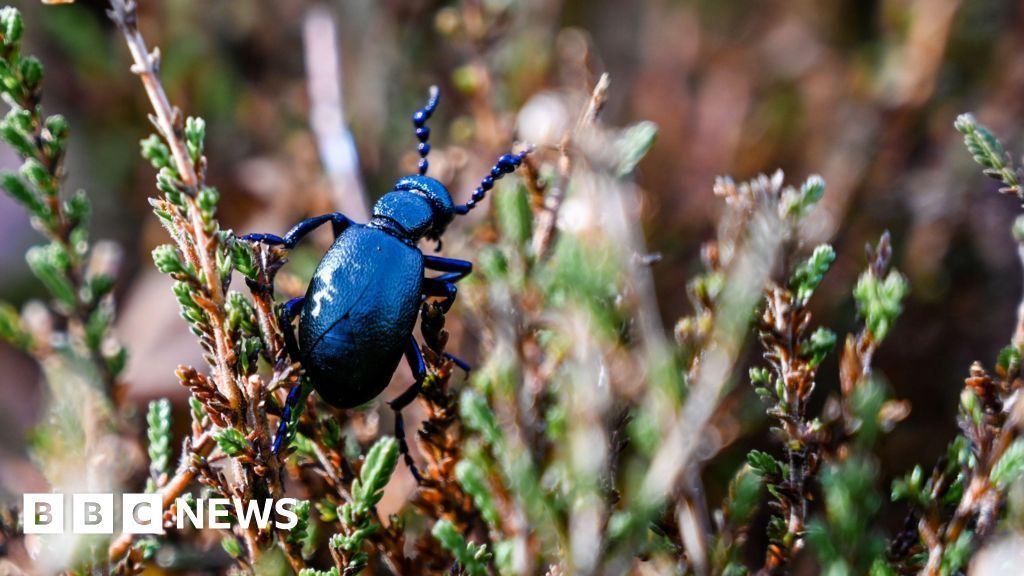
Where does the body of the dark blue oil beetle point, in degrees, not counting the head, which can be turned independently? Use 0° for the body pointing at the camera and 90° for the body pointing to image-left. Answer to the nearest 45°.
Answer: approximately 225°
